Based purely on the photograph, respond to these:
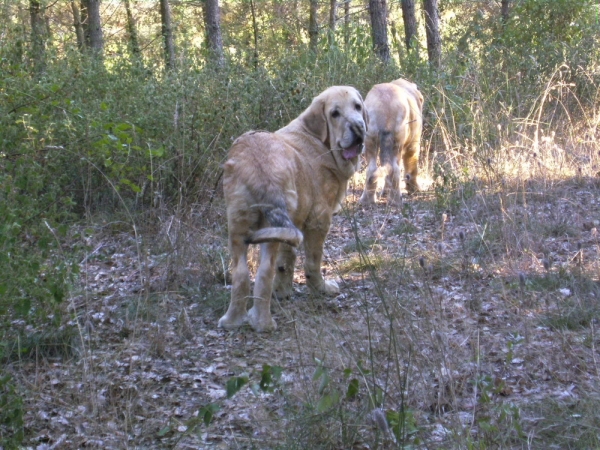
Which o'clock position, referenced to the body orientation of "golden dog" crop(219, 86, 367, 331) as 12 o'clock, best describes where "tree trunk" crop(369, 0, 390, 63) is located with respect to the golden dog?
The tree trunk is roughly at 11 o'clock from the golden dog.

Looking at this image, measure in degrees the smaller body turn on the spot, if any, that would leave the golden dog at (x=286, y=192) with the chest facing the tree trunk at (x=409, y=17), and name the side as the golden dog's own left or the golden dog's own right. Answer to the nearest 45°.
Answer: approximately 45° to the golden dog's own left

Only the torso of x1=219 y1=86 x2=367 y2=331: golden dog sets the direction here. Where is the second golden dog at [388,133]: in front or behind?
in front

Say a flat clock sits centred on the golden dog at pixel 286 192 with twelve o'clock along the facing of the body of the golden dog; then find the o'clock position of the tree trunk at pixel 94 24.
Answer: The tree trunk is roughly at 10 o'clock from the golden dog.

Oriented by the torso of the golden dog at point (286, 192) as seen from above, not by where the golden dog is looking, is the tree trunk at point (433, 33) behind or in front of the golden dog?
in front

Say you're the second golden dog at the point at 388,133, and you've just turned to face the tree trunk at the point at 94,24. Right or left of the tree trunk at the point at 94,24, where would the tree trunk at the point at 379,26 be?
right

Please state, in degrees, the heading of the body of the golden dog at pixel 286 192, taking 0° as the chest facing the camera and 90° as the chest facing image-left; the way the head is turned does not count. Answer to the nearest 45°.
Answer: approximately 225°
